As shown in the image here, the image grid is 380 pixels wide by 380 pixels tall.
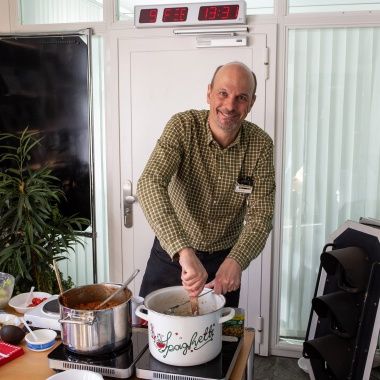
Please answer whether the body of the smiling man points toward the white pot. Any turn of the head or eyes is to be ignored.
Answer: yes

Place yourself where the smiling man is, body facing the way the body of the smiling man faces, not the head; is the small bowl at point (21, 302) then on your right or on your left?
on your right

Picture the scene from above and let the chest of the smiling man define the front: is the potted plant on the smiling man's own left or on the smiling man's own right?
on the smiling man's own right

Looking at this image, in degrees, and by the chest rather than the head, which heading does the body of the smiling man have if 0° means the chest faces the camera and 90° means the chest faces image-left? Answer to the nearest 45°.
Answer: approximately 0°

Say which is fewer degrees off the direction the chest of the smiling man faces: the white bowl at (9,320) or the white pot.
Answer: the white pot

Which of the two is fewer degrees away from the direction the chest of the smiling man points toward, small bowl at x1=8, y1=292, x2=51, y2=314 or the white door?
the small bowl
